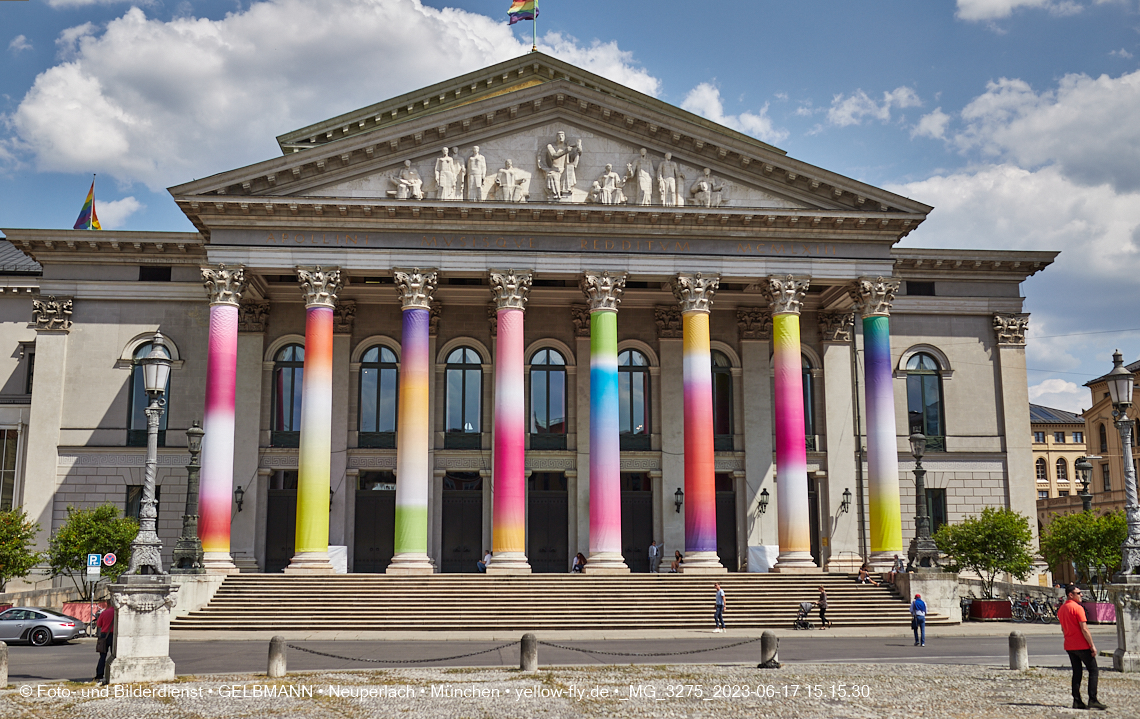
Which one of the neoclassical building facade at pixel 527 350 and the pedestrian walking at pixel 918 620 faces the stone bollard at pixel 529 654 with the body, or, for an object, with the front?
the neoclassical building facade

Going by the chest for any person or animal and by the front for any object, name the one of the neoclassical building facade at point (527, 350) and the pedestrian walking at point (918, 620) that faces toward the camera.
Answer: the neoclassical building facade

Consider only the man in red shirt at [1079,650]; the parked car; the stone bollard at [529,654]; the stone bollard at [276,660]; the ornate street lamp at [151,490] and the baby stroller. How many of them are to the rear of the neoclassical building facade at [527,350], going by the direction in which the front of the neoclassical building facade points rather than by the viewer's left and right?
0

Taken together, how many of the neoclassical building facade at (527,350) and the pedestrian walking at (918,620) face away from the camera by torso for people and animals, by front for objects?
1

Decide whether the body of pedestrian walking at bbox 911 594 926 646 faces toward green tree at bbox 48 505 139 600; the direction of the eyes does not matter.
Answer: no

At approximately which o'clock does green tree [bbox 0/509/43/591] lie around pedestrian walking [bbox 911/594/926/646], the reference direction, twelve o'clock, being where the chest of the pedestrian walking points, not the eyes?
The green tree is roughly at 9 o'clock from the pedestrian walking.

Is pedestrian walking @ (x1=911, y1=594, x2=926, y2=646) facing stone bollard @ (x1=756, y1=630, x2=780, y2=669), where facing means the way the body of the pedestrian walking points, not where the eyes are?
no

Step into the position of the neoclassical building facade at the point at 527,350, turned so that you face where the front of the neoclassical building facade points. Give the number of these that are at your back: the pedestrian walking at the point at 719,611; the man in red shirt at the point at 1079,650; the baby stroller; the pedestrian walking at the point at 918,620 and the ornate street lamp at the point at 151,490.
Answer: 0

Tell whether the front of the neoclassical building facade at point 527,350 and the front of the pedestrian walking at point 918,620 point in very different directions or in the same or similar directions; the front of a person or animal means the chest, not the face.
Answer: very different directions

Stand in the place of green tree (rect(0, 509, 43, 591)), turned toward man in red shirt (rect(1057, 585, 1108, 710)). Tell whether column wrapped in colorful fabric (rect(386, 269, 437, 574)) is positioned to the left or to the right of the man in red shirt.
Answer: left

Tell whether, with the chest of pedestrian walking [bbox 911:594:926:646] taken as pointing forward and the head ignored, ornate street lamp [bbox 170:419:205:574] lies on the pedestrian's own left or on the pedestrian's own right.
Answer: on the pedestrian's own left

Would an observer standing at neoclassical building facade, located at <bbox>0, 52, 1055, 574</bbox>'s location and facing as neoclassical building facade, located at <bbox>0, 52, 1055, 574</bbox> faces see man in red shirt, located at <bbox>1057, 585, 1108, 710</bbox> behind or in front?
in front

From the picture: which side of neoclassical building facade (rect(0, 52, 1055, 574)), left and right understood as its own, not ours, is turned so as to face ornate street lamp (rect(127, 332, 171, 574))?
front

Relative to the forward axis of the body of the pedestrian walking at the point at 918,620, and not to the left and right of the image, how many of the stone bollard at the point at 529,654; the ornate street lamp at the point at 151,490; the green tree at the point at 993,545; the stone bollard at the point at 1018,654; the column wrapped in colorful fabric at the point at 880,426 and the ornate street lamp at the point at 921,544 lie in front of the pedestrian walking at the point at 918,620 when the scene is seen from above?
3

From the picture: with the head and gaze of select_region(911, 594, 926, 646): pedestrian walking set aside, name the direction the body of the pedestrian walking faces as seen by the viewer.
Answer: away from the camera

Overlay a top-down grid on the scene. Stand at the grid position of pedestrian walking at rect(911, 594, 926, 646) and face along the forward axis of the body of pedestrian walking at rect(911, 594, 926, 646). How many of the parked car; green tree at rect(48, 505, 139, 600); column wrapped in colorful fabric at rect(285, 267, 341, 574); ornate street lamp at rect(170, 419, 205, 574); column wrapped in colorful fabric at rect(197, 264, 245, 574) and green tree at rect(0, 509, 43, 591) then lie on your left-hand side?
6

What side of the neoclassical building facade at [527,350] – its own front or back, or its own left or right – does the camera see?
front
